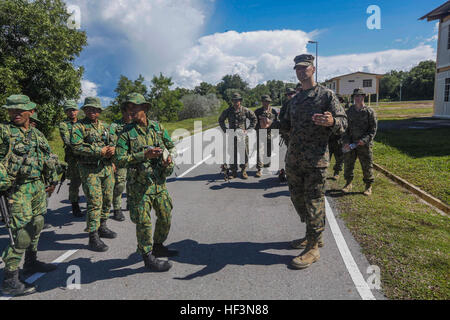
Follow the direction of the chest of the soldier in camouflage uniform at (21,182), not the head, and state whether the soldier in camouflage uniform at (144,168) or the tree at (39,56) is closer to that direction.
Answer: the soldier in camouflage uniform

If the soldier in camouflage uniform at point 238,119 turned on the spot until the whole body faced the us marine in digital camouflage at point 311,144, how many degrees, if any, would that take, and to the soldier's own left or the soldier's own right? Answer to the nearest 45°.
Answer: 0° — they already face them

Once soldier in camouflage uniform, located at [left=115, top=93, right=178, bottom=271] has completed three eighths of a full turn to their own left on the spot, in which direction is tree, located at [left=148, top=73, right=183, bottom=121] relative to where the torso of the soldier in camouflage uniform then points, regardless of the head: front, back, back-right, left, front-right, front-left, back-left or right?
front

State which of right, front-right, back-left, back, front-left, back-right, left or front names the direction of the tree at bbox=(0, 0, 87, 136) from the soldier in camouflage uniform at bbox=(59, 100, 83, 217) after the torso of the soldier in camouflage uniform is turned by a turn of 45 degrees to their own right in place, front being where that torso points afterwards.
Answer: back

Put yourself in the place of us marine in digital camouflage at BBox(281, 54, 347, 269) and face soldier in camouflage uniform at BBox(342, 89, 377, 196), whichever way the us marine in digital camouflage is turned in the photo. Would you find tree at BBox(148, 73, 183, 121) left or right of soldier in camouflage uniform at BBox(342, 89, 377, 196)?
left

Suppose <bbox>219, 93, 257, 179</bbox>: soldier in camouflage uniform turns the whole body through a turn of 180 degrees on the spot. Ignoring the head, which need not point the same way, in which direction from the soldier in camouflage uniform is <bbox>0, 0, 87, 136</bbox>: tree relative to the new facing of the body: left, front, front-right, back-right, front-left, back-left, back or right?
front-left
